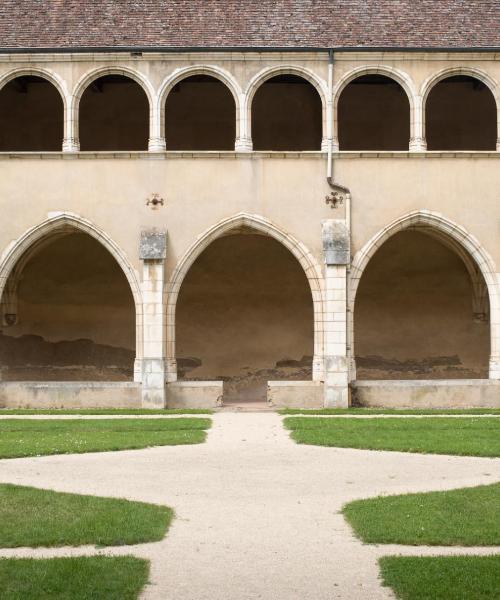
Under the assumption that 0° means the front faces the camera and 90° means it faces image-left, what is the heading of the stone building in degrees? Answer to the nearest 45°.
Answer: approximately 0°
